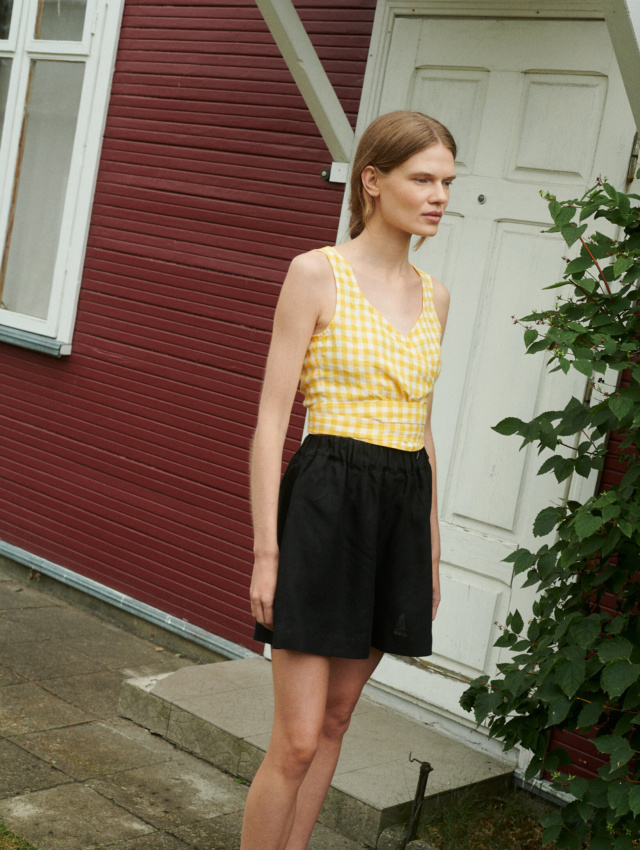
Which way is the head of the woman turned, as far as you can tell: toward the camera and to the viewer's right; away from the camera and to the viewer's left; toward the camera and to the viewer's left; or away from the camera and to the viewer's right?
toward the camera and to the viewer's right

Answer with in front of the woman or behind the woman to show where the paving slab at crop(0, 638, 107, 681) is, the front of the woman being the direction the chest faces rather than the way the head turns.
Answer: behind

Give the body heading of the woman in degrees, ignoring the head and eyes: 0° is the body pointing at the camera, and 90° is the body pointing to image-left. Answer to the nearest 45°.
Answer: approximately 315°

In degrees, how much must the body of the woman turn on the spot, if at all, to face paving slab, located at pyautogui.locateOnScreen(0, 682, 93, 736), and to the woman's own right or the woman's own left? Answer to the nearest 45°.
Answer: approximately 180°
